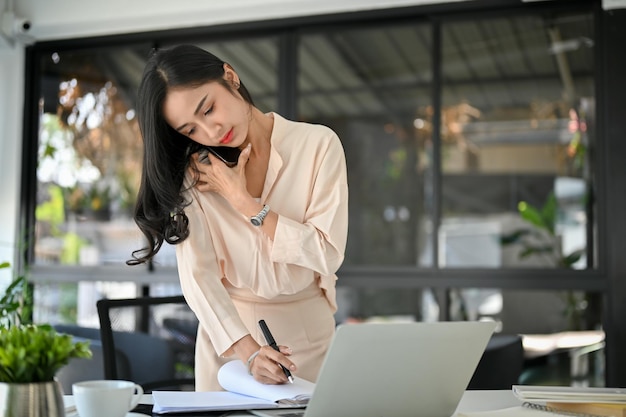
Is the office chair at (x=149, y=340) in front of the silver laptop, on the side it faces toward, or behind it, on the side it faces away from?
in front

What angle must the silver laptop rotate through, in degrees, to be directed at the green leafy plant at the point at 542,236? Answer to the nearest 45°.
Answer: approximately 45° to its right

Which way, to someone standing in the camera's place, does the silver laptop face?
facing away from the viewer and to the left of the viewer

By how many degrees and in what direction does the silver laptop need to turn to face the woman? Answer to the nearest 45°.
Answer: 0° — it already faces them
